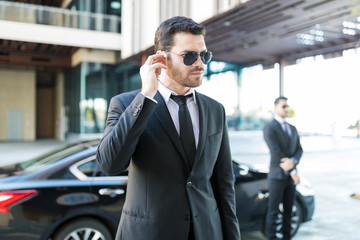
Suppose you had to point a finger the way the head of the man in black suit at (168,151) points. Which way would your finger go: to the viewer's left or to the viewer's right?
to the viewer's right

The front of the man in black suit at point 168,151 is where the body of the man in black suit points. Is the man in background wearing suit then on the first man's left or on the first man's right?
on the first man's left

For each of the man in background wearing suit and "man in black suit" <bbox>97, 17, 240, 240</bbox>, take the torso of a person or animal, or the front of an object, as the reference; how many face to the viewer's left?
0

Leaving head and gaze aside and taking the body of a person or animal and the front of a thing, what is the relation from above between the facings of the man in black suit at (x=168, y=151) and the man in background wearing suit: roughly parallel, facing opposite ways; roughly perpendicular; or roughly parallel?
roughly parallel

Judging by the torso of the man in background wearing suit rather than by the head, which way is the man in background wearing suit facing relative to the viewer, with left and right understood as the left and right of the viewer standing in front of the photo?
facing the viewer and to the right of the viewer

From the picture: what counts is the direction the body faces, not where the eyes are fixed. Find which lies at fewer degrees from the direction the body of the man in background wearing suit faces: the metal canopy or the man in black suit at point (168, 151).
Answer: the man in black suit

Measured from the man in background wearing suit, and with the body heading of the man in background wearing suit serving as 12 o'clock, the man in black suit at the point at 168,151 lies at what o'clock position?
The man in black suit is roughly at 2 o'clock from the man in background wearing suit.

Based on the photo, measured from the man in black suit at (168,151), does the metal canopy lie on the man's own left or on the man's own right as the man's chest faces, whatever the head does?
on the man's own left
